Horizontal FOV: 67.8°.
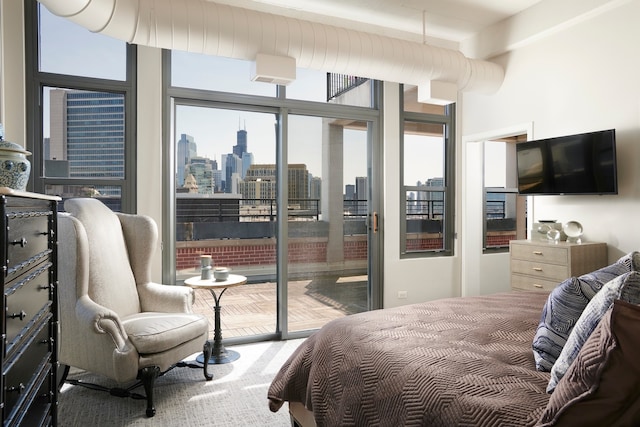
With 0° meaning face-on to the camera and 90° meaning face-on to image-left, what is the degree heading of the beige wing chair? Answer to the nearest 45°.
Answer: approximately 315°

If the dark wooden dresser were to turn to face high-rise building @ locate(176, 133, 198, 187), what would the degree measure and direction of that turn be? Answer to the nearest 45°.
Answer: approximately 45° to its left

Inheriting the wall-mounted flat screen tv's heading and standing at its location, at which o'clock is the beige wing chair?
The beige wing chair is roughly at 12 o'clock from the wall-mounted flat screen tv.

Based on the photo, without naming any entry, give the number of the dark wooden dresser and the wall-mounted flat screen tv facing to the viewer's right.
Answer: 1

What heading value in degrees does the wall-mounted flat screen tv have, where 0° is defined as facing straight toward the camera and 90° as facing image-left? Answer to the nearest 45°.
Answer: approximately 45°

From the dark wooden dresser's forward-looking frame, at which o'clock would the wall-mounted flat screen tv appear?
The wall-mounted flat screen tv is roughly at 12 o'clock from the dark wooden dresser.

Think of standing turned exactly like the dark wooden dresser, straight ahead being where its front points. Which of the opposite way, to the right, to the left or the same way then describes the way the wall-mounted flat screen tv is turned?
the opposite way

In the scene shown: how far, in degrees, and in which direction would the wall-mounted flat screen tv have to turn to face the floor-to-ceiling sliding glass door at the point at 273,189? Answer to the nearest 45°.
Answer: approximately 45° to its right

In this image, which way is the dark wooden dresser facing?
to the viewer's right
